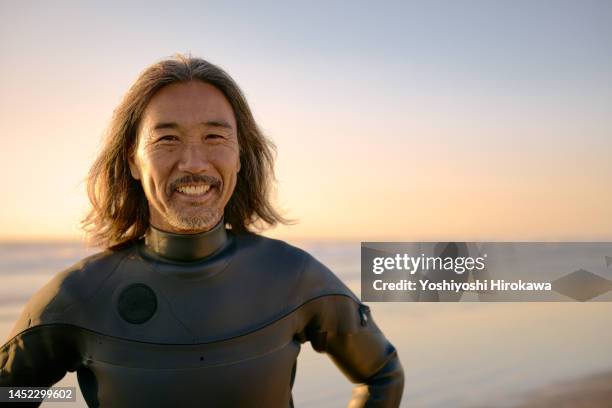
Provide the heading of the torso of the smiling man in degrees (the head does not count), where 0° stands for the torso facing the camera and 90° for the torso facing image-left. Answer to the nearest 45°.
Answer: approximately 0°
